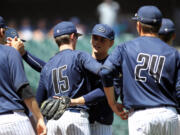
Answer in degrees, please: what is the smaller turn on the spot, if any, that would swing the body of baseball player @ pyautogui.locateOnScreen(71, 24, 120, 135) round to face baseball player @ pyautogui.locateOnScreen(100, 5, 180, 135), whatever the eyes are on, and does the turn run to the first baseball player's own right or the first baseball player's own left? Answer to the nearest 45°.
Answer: approximately 90° to the first baseball player's own left

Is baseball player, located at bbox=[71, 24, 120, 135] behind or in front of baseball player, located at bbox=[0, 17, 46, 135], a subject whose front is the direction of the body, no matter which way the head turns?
in front

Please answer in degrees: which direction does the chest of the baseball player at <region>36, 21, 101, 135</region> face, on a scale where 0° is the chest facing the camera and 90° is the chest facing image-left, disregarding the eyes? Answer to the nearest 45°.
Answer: approximately 225°

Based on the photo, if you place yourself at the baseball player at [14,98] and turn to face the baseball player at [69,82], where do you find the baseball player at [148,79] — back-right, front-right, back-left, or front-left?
front-right

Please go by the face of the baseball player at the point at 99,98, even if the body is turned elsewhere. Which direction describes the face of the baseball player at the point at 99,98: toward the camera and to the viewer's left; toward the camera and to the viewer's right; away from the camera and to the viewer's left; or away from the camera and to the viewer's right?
toward the camera and to the viewer's left

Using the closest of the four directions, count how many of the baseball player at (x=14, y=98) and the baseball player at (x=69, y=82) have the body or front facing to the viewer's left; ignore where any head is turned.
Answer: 0

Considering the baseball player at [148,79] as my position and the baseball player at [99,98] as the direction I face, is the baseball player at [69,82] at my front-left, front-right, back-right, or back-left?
front-left

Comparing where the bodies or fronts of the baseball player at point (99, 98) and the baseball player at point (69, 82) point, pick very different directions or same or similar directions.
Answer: very different directions

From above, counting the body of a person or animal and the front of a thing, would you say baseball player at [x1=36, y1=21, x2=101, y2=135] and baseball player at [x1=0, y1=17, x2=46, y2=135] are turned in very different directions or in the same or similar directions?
same or similar directions

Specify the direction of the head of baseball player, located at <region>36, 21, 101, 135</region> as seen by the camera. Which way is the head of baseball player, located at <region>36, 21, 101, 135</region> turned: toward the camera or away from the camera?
away from the camera

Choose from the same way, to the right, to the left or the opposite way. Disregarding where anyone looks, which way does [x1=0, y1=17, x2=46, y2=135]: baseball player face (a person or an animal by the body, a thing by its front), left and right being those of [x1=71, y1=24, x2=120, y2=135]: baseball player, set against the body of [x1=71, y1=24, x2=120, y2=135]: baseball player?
the opposite way

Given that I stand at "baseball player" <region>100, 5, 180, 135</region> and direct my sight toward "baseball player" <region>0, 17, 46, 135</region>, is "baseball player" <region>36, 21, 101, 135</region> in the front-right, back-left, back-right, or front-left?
front-right

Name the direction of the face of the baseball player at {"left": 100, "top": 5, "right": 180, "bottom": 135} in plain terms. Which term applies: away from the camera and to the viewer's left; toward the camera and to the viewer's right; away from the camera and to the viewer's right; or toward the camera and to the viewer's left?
away from the camera and to the viewer's left

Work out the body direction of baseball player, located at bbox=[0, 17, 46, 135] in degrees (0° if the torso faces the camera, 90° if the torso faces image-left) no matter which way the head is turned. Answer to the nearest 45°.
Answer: approximately 225°
